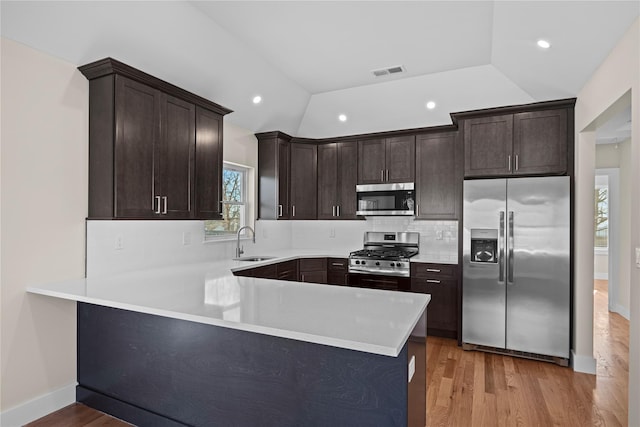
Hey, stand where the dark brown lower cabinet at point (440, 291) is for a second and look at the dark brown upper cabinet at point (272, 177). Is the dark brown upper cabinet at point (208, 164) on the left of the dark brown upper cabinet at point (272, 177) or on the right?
left

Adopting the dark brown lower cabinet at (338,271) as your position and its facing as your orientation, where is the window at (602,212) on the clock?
The window is roughly at 8 o'clock from the dark brown lower cabinet.

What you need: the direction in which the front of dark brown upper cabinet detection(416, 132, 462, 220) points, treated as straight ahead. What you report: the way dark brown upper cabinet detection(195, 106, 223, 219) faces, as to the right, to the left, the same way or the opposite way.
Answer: to the left

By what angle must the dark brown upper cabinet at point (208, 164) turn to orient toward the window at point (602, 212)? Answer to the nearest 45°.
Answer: approximately 45° to its left

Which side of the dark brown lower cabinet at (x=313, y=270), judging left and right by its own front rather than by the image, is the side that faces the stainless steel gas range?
left

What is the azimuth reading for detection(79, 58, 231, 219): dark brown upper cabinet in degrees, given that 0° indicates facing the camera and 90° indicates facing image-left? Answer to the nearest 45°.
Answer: approximately 315°

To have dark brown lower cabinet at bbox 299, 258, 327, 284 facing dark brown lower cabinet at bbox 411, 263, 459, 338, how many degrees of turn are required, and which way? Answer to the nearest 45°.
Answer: approximately 90° to its left

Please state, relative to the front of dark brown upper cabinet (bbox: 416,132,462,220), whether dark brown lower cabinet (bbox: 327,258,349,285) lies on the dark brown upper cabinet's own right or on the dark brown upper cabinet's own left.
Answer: on the dark brown upper cabinet's own right

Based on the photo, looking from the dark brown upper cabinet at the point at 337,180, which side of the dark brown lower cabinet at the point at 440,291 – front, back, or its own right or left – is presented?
right

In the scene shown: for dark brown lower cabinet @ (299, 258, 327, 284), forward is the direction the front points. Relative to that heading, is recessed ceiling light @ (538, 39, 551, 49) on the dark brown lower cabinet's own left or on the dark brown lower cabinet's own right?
on the dark brown lower cabinet's own left

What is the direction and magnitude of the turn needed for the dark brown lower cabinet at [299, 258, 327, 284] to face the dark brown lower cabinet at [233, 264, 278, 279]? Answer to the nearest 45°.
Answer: approximately 45° to its right

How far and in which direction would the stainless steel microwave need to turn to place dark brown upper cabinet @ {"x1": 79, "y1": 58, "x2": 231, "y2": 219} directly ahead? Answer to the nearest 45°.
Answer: approximately 45° to its right
